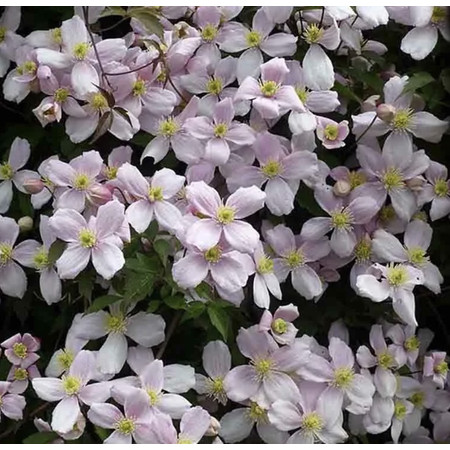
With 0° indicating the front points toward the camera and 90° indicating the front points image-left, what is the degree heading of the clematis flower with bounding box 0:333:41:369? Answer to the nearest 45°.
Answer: approximately 0°
